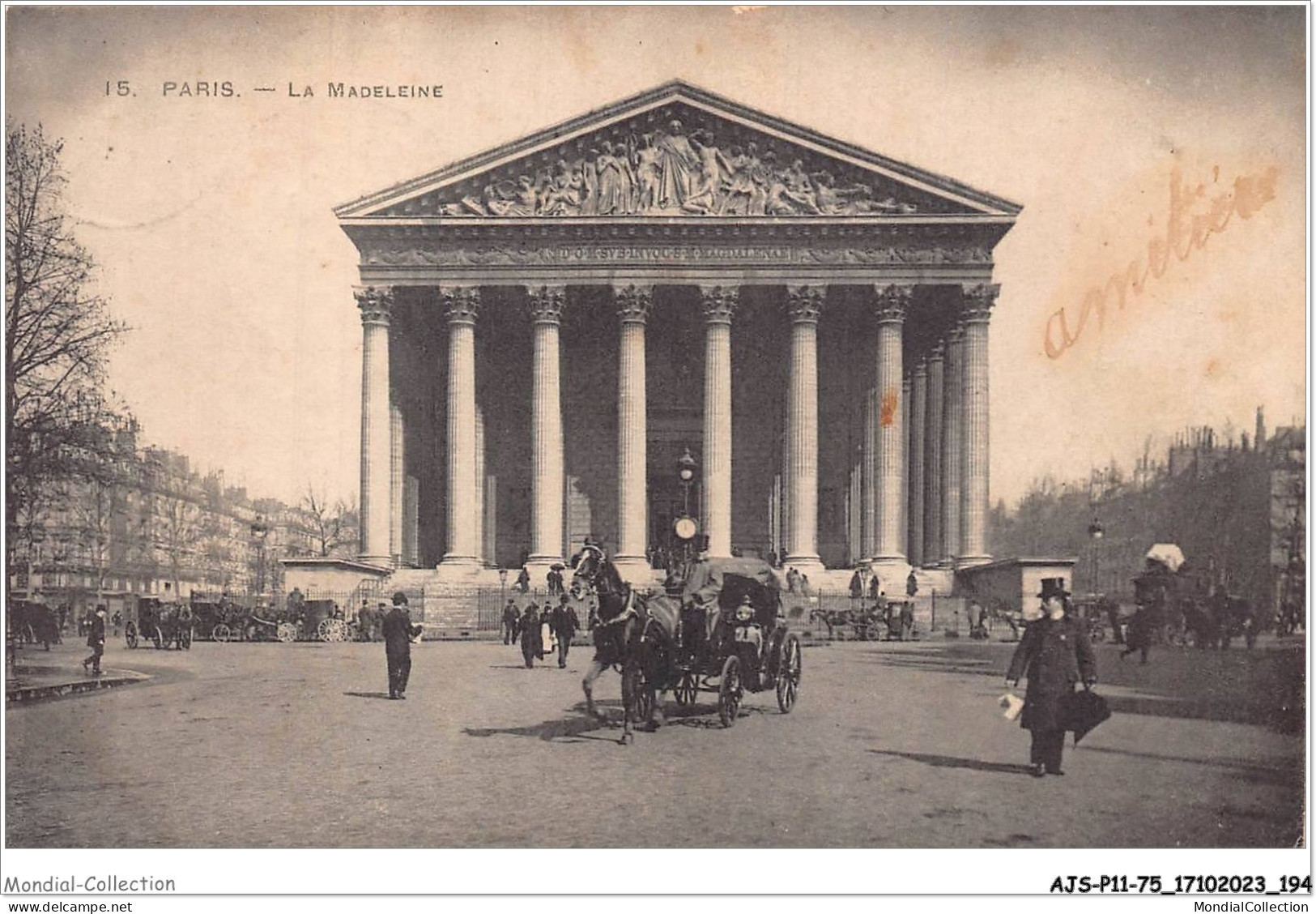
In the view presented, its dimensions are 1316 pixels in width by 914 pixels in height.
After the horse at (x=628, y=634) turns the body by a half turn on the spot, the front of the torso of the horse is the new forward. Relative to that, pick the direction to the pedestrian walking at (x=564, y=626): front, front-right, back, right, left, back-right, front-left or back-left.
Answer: front-left

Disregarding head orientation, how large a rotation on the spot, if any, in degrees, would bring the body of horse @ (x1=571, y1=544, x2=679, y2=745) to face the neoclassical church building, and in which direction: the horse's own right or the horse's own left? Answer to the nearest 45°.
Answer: approximately 135° to the horse's own right

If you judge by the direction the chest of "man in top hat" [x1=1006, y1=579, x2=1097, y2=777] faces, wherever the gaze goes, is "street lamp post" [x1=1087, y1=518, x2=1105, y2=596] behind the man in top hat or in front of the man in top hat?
behind

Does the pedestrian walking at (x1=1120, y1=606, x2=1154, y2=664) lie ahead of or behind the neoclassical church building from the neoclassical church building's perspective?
ahead

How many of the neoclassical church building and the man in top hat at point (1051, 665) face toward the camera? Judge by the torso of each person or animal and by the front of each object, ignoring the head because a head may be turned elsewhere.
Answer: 2

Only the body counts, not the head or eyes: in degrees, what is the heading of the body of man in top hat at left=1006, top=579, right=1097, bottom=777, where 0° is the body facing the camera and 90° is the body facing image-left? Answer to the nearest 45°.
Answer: approximately 0°

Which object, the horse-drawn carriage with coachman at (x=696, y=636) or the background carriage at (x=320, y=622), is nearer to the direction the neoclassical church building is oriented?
the horse-drawn carriage with coachman

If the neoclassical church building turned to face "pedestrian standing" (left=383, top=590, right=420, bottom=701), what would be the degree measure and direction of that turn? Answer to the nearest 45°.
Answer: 0° — it already faces them

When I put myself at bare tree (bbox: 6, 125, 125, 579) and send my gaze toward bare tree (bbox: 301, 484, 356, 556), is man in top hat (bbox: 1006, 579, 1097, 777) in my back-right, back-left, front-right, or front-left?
back-right
